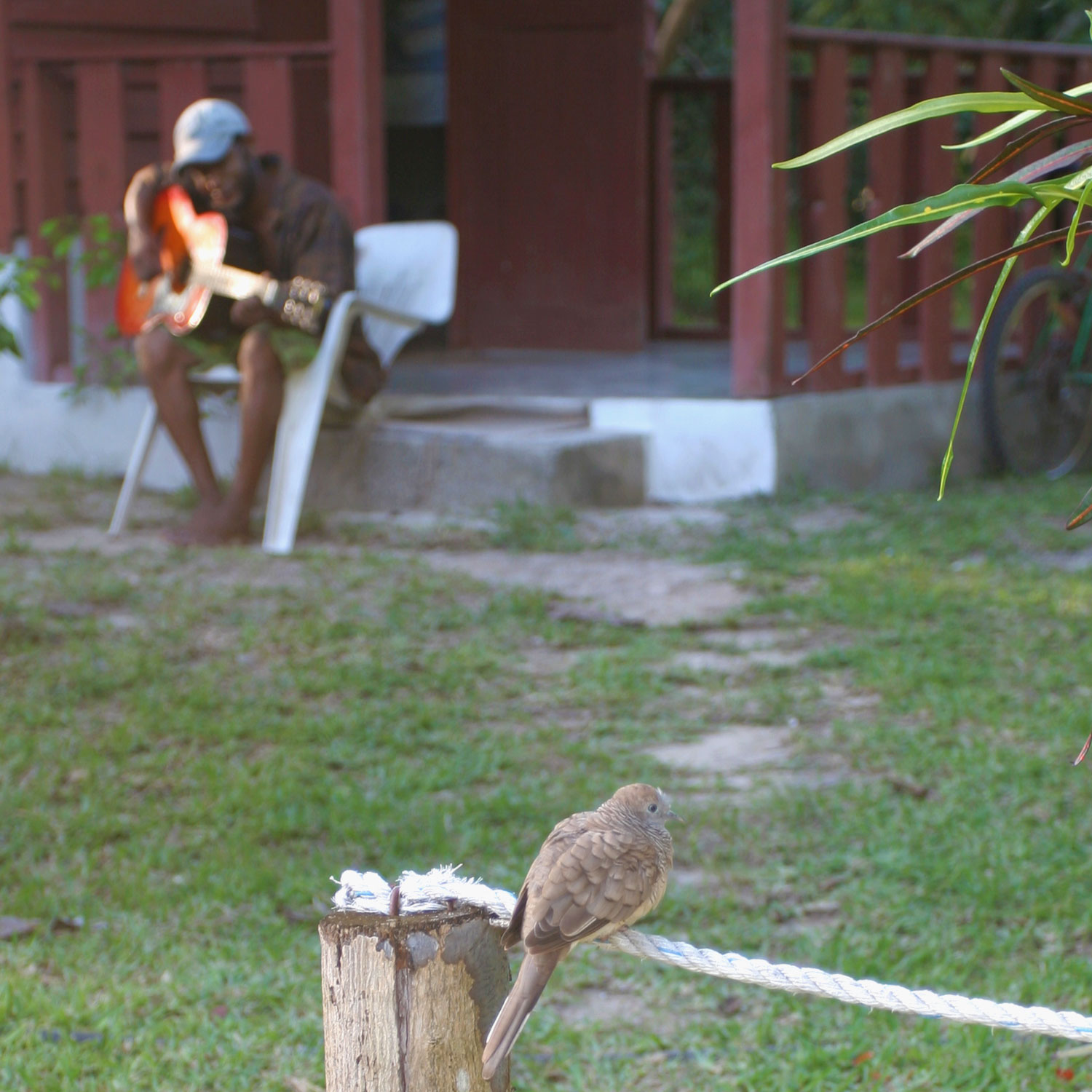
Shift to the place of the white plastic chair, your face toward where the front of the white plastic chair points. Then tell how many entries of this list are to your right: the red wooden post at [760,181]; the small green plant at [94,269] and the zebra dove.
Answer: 1

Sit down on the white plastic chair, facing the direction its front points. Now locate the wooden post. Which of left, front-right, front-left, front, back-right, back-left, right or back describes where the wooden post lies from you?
front-left

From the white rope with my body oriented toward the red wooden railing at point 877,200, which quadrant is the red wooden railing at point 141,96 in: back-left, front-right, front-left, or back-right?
front-left

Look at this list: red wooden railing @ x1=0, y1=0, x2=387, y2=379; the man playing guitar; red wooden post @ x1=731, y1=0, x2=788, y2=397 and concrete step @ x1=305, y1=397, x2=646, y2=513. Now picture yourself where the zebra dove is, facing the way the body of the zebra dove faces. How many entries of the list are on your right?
0

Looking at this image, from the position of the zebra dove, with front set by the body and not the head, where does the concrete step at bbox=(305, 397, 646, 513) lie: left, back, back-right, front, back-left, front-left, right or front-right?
front-left

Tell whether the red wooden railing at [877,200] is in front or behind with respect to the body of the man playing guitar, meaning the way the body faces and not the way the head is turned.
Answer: behind

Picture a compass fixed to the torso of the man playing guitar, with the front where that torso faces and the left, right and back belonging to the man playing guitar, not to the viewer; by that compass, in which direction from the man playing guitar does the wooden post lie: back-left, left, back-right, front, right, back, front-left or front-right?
front-left

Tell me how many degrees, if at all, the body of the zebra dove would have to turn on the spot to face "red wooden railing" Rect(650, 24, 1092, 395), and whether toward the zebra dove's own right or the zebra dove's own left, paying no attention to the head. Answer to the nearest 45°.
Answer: approximately 45° to the zebra dove's own left

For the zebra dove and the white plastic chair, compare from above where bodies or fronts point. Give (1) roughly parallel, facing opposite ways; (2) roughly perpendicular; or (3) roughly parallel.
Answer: roughly parallel, facing opposite ways

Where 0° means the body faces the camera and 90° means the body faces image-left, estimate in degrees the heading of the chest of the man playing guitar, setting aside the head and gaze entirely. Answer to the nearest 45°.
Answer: approximately 45°

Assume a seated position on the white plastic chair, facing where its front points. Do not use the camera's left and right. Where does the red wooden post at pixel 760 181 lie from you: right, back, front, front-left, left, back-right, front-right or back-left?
back-left

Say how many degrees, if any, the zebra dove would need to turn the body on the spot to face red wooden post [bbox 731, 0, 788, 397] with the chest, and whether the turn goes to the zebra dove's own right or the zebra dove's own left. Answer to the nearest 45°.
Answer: approximately 45° to the zebra dove's own left

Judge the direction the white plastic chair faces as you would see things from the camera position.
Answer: facing the viewer and to the left of the viewer

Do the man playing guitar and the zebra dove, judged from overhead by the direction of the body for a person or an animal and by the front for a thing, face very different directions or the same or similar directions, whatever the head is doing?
very different directions
